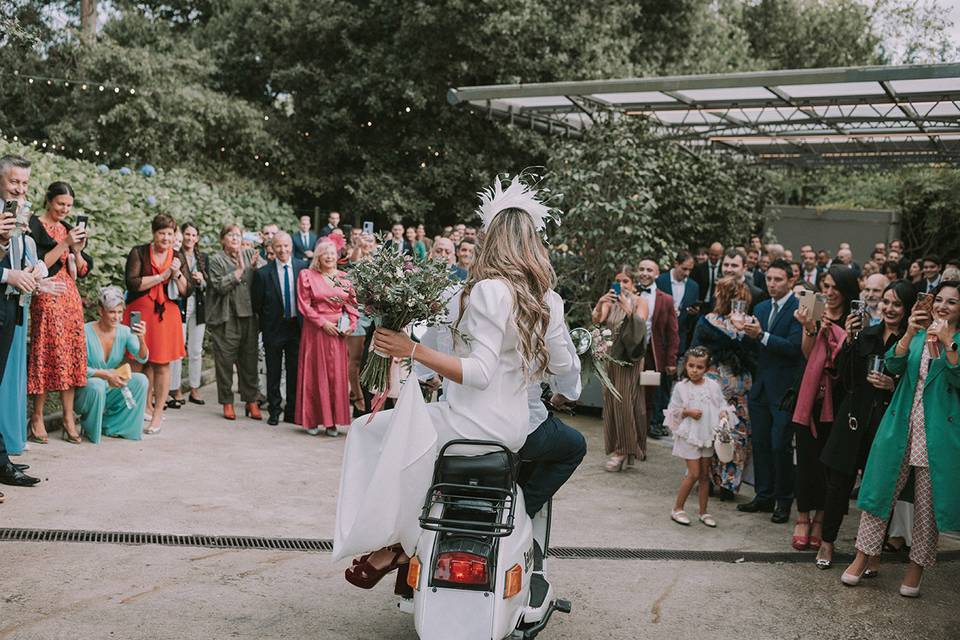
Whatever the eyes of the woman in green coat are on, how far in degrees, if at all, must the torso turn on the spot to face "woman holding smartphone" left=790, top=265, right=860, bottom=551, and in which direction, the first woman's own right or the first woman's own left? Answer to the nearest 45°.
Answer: approximately 90° to the first woman's own right

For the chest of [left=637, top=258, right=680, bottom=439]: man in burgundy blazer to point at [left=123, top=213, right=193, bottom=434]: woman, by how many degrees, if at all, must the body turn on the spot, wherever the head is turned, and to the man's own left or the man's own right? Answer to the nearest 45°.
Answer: approximately 45° to the man's own right

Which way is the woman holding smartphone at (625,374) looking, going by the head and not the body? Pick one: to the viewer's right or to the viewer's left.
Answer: to the viewer's left

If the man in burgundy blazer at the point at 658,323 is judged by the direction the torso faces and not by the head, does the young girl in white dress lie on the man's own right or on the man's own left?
on the man's own left

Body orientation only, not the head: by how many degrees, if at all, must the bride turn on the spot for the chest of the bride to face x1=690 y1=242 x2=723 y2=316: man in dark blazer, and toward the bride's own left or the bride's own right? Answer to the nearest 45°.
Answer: approximately 45° to the bride's own right

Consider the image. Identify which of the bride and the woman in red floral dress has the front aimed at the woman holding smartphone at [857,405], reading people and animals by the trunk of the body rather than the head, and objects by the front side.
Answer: the woman in red floral dress

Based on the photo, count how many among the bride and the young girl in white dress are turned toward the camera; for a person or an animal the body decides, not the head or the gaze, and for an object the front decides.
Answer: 1

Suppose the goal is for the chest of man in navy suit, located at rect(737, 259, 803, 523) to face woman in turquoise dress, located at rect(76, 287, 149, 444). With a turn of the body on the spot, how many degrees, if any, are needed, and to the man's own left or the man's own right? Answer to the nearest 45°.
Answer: approximately 45° to the man's own right

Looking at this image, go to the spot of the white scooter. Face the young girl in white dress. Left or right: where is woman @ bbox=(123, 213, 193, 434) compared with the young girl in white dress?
left
